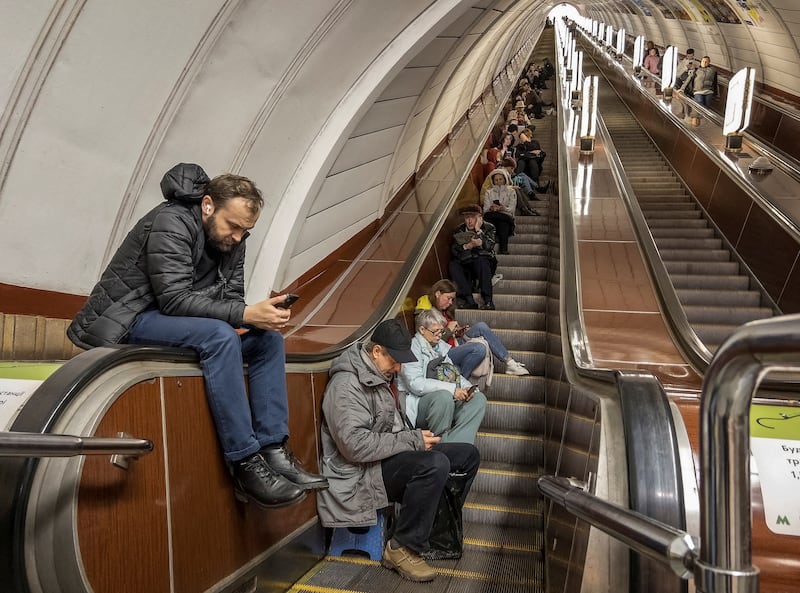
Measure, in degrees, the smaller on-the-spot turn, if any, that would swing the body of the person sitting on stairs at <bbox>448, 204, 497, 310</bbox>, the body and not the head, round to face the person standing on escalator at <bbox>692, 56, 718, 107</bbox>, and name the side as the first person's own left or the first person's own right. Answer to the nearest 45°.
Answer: approximately 135° to the first person's own left

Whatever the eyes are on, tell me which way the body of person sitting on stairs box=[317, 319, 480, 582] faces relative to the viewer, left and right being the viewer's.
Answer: facing the viewer and to the right of the viewer

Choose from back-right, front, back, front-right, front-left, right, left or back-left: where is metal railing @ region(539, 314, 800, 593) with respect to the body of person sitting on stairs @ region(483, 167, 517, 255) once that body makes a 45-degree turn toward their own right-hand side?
front-left

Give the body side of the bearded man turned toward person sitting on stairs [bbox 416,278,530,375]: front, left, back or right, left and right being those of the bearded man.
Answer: left

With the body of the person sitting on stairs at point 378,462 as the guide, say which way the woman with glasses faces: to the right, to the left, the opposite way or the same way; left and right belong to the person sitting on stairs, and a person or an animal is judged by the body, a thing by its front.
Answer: the same way

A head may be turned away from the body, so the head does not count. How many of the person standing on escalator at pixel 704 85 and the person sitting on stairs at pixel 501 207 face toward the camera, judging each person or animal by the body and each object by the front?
2

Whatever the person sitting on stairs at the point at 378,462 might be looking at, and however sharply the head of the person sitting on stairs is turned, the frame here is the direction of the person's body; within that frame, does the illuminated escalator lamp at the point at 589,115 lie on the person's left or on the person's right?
on the person's left

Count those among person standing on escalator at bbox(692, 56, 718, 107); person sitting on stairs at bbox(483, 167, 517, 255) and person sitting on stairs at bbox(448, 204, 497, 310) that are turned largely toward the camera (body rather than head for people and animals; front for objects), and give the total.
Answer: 3

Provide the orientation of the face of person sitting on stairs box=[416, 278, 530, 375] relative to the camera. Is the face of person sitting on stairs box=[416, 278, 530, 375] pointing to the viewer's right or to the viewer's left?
to the viewer's right

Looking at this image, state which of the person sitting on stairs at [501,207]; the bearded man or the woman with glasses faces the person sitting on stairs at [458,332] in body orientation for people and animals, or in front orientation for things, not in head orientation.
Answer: the person sitting on stairs at [501,207]

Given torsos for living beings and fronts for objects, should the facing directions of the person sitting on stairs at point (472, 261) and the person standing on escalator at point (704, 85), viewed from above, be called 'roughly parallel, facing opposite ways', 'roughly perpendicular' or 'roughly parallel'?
roughly parallel

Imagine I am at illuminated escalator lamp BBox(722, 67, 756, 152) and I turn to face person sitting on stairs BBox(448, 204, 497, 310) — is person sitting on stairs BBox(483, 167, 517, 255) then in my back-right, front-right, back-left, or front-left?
front-right

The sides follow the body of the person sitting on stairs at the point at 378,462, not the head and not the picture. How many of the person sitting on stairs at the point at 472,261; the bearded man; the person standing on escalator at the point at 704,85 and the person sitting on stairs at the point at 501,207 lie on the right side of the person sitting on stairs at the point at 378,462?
1

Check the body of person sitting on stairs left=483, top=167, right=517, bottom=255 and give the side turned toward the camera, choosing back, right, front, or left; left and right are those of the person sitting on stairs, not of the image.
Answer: front

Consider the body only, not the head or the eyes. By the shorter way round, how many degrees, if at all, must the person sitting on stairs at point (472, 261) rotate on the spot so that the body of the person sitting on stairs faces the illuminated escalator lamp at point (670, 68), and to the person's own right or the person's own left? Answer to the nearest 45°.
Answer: approximately 135° to the person's own left

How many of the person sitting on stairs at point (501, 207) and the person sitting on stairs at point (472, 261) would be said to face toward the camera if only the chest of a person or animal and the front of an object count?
2

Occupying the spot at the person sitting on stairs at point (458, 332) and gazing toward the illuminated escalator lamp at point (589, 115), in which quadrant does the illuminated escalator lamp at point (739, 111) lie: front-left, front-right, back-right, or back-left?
front-right

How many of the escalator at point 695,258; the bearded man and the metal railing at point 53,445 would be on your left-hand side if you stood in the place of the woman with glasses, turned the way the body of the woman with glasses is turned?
1

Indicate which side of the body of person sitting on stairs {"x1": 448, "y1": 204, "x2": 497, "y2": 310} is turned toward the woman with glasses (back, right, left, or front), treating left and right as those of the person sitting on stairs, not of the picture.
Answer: front
